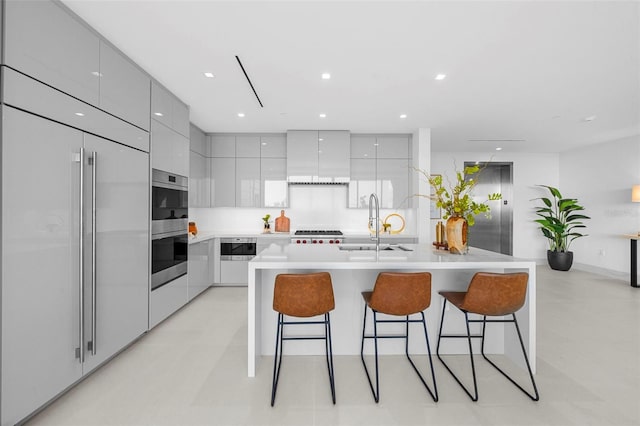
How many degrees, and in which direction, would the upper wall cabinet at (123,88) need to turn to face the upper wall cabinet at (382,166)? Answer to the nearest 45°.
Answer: approximately 45° to its left

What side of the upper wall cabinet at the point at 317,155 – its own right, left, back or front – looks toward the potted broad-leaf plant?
left

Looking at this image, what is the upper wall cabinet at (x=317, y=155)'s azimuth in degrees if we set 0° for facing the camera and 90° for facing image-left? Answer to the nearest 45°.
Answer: approximately 0°

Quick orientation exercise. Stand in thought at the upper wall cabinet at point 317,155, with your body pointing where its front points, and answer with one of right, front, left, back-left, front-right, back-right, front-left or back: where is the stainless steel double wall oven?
front-right

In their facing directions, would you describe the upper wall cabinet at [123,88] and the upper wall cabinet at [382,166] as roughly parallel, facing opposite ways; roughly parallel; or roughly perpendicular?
roughly perpendicular

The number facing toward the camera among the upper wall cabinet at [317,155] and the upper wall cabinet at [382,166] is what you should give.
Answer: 2

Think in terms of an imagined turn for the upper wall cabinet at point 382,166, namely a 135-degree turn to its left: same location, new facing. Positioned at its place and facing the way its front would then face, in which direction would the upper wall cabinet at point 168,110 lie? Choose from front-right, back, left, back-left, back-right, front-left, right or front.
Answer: back

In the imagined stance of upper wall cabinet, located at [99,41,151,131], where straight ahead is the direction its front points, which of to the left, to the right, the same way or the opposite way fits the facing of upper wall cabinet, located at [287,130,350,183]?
to the right

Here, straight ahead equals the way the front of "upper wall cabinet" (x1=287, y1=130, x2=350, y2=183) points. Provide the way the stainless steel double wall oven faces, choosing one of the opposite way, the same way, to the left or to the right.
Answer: to the left

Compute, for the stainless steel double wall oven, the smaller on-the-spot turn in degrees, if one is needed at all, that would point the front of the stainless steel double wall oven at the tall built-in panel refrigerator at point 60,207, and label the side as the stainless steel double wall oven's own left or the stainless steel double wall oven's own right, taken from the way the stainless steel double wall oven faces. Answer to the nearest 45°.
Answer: approximately 90° to the stainless steel double wall oven's own right

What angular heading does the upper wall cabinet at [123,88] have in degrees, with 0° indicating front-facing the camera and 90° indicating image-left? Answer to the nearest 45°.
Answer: approximately 315°

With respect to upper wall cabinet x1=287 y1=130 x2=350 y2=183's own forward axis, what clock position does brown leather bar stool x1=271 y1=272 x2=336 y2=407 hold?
The brown leather bar stool is roughly at 12 o'clock from the upper wall cabinet.

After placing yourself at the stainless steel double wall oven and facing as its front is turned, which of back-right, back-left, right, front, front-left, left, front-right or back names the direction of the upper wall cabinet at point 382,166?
front-left

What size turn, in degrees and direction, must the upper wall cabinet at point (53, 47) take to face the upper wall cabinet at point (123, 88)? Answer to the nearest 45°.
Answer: approximately 90° to its left
